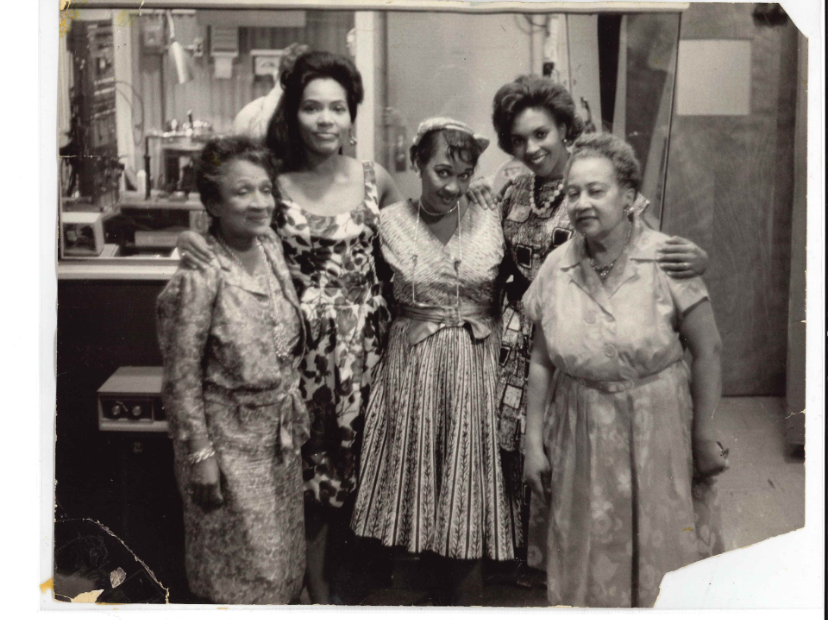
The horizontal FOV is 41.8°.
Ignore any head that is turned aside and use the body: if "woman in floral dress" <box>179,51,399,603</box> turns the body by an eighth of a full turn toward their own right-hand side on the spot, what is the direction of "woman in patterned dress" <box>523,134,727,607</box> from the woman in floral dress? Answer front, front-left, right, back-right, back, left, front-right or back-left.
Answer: back-left

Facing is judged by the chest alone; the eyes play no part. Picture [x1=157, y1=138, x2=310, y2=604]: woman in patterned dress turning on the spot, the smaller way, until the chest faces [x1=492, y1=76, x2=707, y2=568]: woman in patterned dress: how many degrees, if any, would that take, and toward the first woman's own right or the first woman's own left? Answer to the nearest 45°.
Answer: approximately 45° to the first woman's own left

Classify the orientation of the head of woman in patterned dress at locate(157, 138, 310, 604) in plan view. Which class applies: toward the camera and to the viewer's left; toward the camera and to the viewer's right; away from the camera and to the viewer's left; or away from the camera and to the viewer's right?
toward the camera and to the viewer's right

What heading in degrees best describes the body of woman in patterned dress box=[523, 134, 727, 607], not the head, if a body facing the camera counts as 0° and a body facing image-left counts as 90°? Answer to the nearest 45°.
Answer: approximately 45°

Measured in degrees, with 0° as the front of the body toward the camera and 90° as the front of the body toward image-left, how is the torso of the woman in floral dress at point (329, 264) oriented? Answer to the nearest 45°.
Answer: approximately 0°

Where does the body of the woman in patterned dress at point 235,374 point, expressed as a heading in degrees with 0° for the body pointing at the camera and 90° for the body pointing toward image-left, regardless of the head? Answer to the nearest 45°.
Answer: approximately 315°
